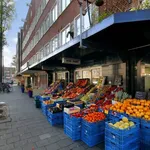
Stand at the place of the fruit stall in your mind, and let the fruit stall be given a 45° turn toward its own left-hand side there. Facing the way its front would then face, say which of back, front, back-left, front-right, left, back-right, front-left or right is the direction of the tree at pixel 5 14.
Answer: back-right

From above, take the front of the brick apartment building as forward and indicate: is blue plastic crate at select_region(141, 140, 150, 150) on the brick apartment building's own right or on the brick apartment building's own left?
on the brick apartment building's own left

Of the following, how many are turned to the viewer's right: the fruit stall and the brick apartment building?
0

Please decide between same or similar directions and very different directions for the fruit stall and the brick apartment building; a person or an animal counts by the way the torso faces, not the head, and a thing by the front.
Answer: same or similar directions

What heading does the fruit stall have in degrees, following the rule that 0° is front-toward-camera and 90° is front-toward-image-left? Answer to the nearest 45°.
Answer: approximately 45°

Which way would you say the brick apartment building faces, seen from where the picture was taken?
facing the viewer and to the left of the viewer
